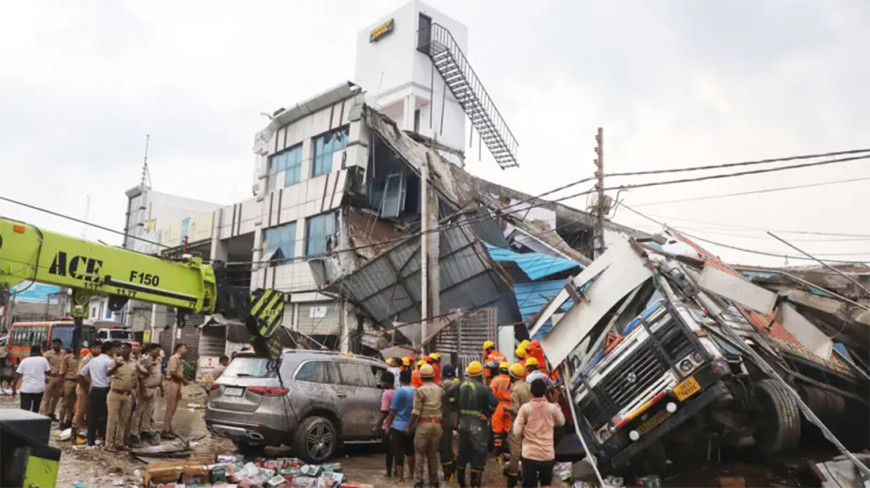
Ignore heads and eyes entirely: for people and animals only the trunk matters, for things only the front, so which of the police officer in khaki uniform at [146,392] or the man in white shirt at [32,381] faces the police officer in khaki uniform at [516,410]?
the police officer in khaki uniform at [146,392]

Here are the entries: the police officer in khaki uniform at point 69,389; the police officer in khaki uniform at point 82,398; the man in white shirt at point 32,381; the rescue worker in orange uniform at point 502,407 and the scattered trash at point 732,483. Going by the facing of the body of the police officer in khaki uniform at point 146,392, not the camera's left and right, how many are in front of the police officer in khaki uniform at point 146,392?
2

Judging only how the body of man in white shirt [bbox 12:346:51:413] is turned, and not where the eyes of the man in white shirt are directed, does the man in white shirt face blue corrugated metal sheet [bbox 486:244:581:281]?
no

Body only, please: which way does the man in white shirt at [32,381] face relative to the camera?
away from the camera

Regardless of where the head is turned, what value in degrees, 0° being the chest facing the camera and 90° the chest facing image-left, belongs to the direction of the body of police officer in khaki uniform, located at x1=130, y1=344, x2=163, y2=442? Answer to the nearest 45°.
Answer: approximately 315°

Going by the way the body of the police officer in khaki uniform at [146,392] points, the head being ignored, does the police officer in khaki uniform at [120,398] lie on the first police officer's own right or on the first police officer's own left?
on the first police officer's own right

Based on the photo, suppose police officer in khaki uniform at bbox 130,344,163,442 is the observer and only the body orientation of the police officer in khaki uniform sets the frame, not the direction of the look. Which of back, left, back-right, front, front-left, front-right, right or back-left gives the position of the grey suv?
front

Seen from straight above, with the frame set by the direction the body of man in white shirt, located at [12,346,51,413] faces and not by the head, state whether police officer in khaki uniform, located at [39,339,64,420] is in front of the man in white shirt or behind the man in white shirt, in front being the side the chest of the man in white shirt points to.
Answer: in front
